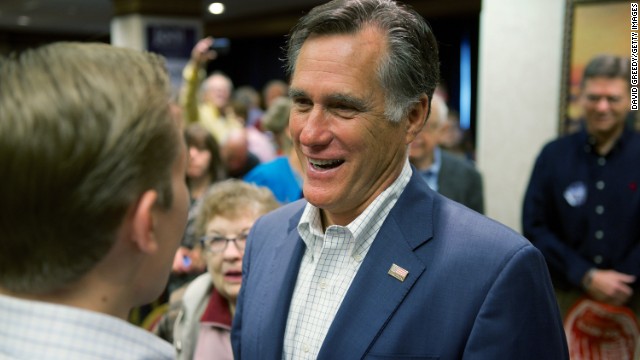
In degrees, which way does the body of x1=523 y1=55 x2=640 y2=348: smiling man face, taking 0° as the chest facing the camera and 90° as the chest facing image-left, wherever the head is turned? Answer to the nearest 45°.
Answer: approximately 0°

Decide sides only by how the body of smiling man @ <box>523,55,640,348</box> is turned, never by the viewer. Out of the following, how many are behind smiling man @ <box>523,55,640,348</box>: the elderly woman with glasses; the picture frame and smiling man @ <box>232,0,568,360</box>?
1

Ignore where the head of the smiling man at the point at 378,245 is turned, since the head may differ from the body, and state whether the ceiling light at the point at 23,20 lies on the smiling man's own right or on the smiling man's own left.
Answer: on the smiling man's own right

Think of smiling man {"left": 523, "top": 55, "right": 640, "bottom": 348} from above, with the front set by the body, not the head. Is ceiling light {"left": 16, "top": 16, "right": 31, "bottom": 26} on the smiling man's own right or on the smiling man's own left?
on the smiling man's own right

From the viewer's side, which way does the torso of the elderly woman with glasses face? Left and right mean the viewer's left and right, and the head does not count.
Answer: facing the viewer

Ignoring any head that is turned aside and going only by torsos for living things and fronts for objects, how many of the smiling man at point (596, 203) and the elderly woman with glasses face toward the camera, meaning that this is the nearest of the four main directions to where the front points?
2

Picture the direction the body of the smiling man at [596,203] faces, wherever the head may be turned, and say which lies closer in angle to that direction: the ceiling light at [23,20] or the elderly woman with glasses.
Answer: the elderly woman with glasses

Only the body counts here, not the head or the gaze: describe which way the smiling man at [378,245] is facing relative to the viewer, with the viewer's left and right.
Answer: facing the viewer and to the left of the viewer

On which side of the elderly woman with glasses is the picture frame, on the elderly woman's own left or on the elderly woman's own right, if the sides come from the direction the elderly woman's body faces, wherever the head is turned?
on the elderly woman's own left

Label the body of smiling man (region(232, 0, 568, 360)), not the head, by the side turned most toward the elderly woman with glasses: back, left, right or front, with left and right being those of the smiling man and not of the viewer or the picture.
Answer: right
